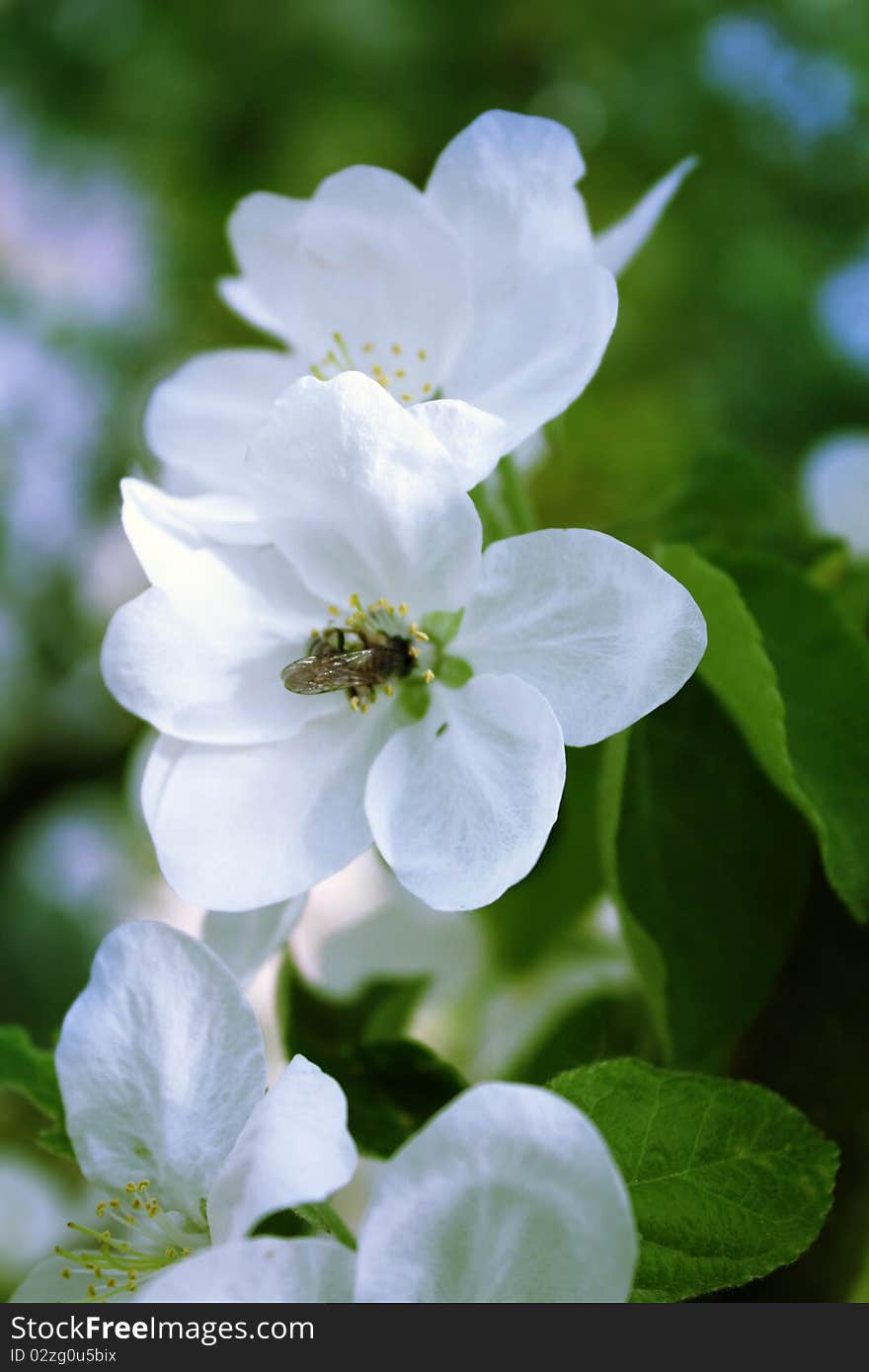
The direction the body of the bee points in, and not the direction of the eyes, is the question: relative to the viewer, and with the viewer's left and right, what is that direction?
facing to the right of the viewer
